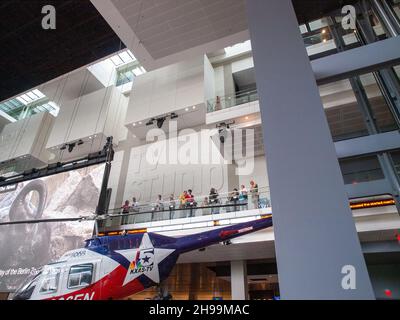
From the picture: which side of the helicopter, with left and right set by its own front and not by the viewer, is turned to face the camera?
left

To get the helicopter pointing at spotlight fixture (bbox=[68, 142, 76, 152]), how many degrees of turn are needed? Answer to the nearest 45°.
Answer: approximately 45° to its right
